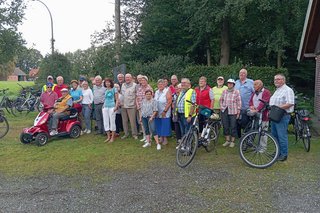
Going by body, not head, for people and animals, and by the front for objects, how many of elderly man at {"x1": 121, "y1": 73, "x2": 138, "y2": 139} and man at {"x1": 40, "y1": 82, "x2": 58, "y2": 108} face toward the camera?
2

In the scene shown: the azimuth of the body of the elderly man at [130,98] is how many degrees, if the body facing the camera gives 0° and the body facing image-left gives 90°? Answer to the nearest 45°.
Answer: approximately 0°

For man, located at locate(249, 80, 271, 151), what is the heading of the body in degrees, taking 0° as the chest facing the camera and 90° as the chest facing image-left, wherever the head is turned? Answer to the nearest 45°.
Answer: approximately 45°

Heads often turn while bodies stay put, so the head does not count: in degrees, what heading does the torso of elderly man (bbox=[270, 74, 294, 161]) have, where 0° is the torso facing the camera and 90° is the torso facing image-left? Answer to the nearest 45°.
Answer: approximately 45°

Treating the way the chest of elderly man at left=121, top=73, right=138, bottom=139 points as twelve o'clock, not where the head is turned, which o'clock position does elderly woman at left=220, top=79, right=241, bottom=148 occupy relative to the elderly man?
The elderly woman is roughly at 10 o'clock from the elderly man.

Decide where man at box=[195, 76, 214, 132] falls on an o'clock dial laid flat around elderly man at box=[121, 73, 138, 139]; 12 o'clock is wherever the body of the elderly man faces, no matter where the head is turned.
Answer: The man is roughly at 10 o'clock from the elderly man.

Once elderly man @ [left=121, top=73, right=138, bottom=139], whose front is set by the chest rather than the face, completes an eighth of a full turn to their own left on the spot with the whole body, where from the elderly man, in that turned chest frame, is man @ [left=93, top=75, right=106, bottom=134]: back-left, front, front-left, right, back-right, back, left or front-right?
back

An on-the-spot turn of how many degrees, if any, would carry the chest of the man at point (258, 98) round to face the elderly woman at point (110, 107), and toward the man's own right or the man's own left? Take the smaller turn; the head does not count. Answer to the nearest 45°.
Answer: approximately 45° to the man's own right

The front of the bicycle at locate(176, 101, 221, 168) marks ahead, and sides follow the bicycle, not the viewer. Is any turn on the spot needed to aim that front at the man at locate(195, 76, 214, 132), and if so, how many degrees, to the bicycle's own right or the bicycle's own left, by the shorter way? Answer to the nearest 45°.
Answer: approximately 135° to the bicycle's own right

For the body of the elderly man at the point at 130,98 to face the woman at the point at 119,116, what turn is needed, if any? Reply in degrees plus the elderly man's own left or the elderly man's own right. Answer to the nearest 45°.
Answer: approximately 135° to the elderly man's own right
